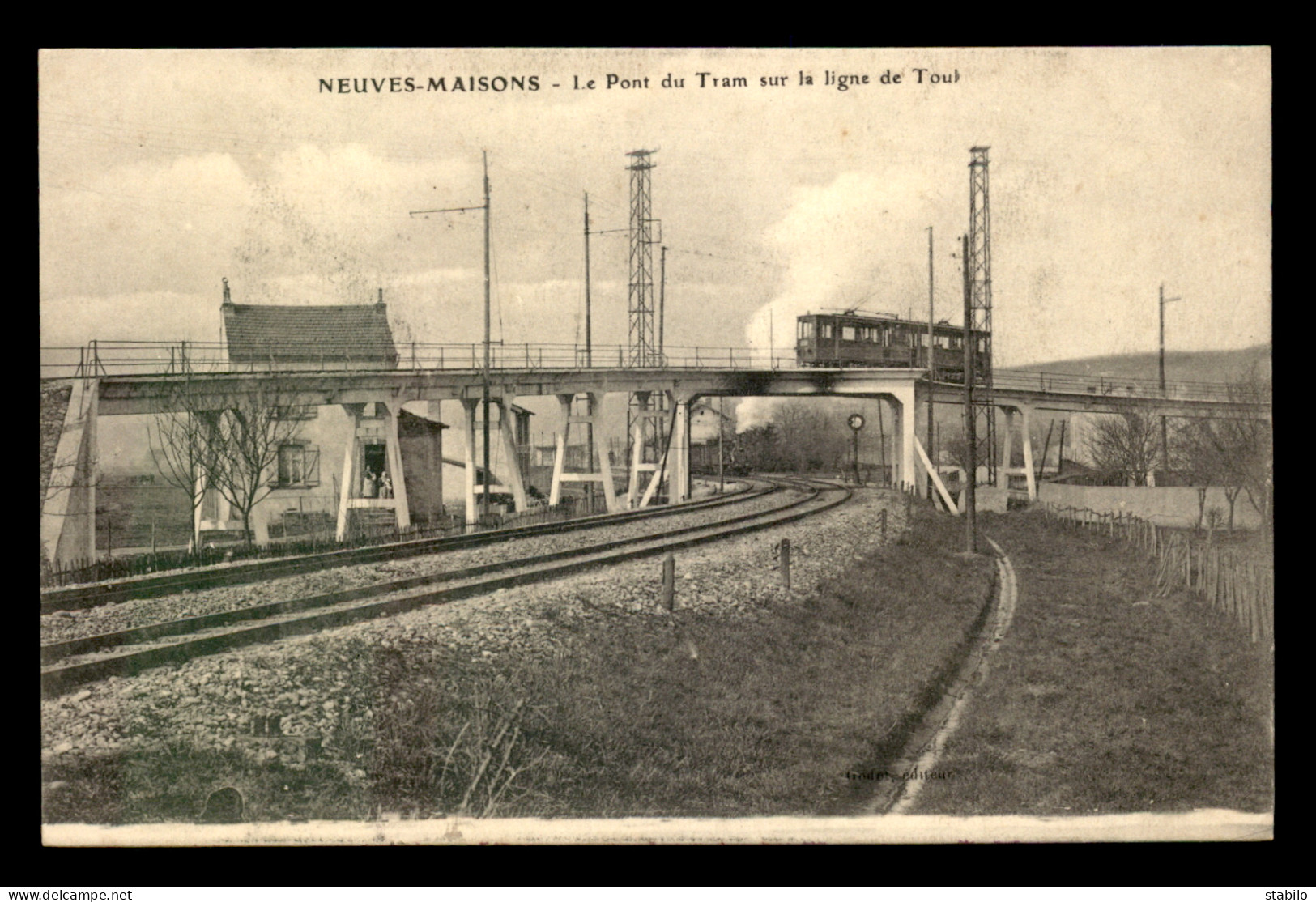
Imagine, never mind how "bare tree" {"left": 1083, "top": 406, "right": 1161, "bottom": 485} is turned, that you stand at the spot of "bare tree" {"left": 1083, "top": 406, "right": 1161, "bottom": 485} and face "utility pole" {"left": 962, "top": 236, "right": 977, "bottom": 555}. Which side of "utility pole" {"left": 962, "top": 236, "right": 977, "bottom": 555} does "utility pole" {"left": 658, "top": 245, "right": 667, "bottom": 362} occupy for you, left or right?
right

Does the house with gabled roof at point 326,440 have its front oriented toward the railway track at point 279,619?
yes

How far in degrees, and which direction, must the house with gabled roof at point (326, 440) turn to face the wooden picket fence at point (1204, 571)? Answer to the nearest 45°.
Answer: approximately 45° to its left

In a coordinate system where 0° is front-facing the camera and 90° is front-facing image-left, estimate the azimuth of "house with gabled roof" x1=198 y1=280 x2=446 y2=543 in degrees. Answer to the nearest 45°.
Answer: approximately 0°

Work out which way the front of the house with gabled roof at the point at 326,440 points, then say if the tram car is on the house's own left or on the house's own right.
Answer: on the house's own left

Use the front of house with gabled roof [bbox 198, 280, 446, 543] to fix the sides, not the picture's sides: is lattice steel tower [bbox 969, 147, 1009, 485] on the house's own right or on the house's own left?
on the house's own left
